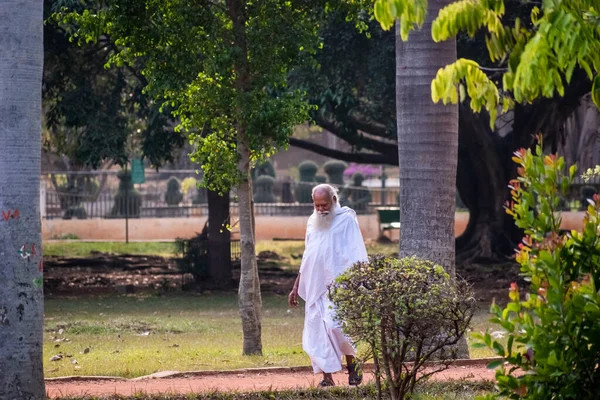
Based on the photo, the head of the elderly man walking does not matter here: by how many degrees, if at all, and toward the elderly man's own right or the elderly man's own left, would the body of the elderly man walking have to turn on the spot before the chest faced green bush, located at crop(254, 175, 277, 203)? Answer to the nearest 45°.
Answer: approximately 135° to the elderly man's own right

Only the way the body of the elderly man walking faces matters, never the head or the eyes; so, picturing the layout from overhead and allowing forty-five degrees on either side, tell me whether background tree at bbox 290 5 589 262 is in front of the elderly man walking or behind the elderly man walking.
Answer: behind

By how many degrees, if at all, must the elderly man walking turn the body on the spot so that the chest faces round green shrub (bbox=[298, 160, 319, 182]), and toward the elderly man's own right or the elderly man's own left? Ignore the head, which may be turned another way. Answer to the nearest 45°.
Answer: approximately 135° to the elderly man's own right

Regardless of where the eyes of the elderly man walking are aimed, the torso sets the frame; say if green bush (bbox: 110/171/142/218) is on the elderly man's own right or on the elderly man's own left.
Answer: on the elderly man's own right

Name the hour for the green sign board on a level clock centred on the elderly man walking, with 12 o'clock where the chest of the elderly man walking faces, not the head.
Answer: The green sign board is roughly at 4 o'clock from the elderly man walking.

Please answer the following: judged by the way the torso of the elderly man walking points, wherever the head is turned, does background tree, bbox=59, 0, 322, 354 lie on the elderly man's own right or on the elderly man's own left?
on the elderly man's own right

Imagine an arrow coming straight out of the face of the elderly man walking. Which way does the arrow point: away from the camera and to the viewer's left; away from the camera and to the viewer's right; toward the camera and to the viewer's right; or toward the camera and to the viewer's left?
toward the camera and to the viewer's left

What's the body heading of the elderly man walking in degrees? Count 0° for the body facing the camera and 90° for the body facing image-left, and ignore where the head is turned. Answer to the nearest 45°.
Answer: approximately 45°

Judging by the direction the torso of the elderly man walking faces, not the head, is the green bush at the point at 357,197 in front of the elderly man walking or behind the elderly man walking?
behind

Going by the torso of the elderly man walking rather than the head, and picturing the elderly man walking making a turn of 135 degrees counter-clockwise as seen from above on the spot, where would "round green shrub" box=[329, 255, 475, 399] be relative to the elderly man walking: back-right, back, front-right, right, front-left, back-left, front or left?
right
